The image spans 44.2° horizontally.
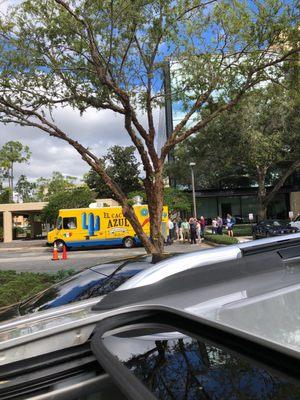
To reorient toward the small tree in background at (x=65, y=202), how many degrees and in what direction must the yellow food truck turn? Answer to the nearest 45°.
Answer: approximately 90° to its right

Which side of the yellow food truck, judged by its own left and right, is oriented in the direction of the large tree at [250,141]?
back

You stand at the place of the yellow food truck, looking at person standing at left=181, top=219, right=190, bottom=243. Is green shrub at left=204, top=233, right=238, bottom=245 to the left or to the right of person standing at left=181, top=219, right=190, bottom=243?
right

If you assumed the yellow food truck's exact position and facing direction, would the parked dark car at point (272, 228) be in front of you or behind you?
behind

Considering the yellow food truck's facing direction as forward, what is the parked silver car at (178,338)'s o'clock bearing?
The parked silver car is roughly at 9 o'clock from the yellow food truck.

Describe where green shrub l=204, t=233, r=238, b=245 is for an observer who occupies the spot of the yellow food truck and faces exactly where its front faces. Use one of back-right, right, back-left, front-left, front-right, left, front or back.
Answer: back-left

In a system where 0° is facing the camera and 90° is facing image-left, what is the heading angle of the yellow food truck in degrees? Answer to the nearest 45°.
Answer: approximately 90°

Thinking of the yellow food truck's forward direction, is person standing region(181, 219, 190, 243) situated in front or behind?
behind

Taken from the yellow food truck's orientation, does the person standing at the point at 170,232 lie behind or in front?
behind

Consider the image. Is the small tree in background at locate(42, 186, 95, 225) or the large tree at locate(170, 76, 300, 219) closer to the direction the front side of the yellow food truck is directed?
the small tree in background

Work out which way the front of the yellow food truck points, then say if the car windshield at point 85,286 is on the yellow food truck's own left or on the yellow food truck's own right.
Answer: on the yellow food truck's own left

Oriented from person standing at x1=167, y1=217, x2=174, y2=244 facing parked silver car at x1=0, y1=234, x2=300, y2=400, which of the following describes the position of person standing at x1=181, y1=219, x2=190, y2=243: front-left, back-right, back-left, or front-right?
back-left
